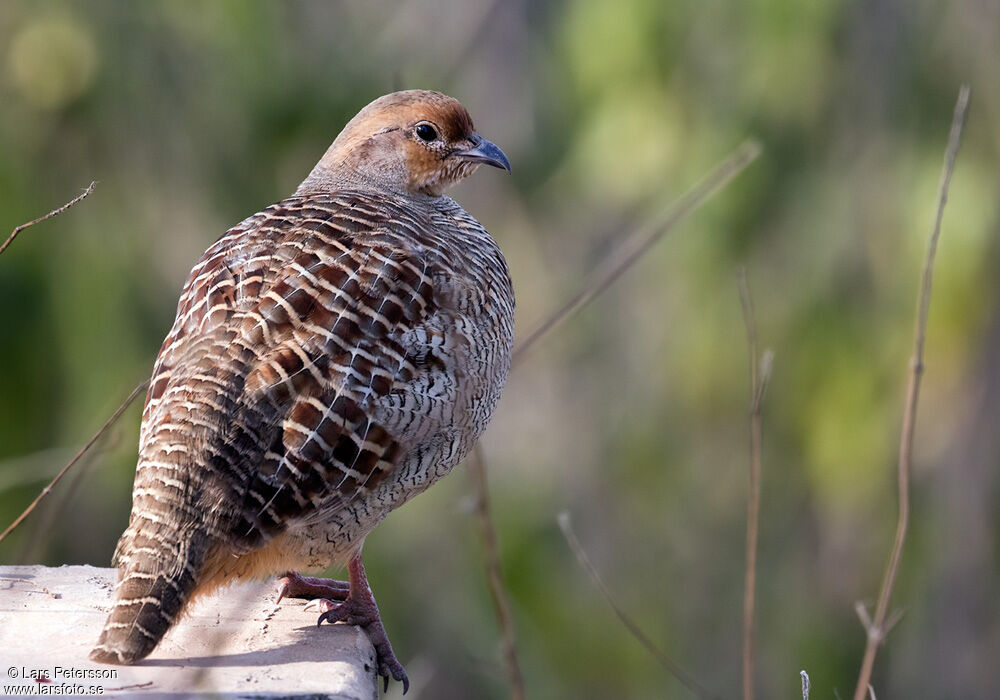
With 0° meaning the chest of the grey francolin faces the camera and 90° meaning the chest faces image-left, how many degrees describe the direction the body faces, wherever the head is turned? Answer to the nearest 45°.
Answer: approximately 225°

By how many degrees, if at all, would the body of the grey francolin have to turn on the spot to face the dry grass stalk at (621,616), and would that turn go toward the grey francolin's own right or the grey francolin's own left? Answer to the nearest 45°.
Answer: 0° — it already faces it
